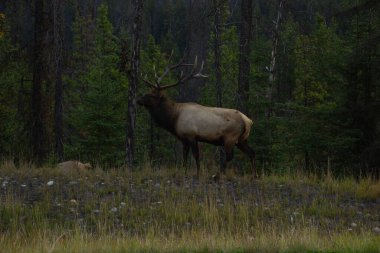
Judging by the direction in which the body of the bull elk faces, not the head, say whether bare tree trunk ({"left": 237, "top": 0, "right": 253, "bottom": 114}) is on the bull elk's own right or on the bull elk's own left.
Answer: on the bull elk's own right

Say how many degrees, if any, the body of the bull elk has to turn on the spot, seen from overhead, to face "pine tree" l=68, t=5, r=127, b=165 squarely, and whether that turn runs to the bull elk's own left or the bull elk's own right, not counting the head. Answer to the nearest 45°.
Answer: approximately 45° to the bull elk's own right

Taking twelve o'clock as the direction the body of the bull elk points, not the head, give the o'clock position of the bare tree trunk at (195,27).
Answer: The bare tree trunk is roughly at 3 o'clock from the bull elk.

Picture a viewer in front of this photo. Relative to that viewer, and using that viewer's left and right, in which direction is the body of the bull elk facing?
facing to the left of the viewer
